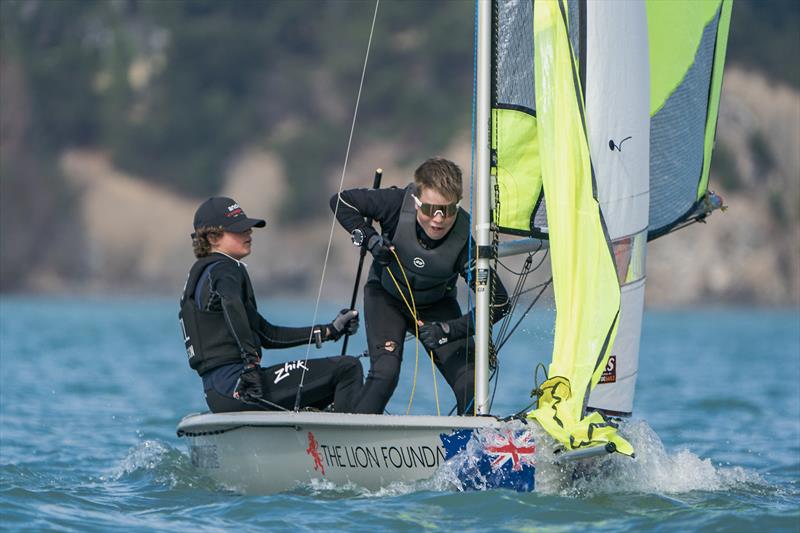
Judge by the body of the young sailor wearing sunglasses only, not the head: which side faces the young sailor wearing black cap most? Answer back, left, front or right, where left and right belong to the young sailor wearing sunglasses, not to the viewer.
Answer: right

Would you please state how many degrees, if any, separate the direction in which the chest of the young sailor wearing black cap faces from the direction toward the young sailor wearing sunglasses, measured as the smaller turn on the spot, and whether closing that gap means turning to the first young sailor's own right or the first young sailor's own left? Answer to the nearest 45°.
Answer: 0° — they already face them

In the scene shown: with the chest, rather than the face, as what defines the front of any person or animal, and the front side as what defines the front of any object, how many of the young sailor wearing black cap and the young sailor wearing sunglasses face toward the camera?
1

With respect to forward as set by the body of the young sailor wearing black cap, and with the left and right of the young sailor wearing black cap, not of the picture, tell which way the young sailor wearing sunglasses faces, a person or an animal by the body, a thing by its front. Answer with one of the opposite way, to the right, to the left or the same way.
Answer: to the right

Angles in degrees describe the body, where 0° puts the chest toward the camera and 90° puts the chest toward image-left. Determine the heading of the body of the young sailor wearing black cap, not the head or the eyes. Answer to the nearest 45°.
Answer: approximately 270°

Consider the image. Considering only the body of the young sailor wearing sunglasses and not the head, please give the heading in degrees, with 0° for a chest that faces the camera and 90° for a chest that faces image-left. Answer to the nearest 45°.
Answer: approximately 0°
